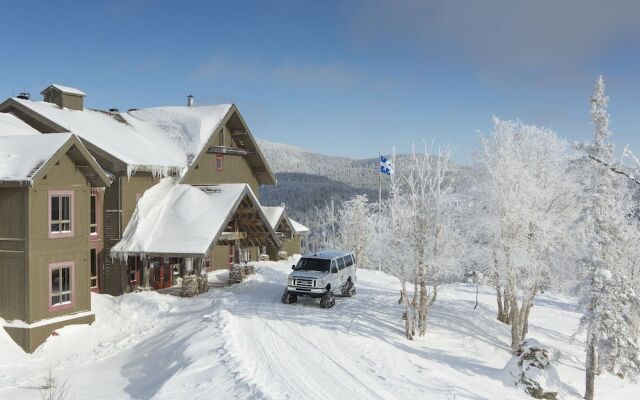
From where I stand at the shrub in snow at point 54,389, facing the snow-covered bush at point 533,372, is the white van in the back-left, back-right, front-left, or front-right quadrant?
front-left

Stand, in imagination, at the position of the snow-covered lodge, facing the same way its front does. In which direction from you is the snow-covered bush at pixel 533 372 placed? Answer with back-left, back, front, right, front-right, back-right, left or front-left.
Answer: front

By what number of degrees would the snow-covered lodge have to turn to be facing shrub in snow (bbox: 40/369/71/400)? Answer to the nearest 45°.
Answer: approximately 45° to its right

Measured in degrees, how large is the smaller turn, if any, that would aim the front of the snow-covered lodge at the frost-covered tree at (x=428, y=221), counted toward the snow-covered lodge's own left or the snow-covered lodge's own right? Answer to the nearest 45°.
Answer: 0° — it already faces it

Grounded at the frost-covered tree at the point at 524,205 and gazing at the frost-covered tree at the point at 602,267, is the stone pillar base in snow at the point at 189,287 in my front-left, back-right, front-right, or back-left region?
back-right

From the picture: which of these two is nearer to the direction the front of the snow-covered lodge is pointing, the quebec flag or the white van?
the white van

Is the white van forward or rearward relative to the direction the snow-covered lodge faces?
forward

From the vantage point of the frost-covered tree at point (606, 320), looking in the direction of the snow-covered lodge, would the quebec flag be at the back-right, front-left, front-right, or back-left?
front-right

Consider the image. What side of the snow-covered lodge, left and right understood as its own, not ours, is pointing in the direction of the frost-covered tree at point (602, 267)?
front

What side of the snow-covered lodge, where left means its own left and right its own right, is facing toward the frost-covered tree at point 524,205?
front

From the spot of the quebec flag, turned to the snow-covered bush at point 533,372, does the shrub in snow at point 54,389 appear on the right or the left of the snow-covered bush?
right

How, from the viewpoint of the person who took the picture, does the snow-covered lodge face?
facing the viewer and to the right of the viewer

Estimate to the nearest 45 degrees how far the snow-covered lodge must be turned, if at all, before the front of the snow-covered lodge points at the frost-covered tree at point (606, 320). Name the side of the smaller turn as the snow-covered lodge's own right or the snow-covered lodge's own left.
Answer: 0° — it already faces it

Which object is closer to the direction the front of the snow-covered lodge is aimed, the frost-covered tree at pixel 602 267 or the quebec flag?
the frost-covered tree
